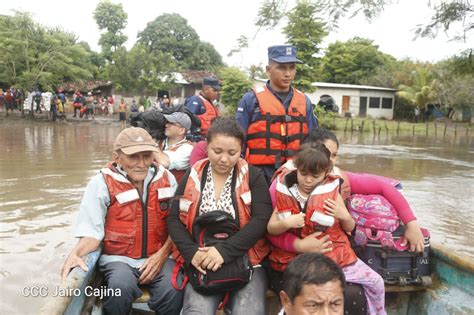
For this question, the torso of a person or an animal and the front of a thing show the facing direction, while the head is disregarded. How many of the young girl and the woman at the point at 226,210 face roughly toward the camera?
2

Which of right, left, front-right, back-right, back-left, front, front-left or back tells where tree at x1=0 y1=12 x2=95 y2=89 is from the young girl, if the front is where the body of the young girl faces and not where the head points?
back-right

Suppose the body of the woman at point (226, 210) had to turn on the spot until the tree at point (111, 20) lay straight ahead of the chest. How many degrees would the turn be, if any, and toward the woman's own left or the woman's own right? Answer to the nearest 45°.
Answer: approximately 180°

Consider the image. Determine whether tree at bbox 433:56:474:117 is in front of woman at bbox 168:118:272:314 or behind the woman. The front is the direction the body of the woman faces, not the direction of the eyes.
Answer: behind

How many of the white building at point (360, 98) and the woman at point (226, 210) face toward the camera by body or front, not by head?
2

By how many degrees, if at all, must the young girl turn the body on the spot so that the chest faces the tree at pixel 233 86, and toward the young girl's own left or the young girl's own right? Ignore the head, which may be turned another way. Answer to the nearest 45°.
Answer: approximately 180°

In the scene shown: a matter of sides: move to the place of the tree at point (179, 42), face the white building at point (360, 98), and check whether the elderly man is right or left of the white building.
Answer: right

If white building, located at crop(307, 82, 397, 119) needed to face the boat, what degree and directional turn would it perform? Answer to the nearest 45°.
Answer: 0° — it already faces it

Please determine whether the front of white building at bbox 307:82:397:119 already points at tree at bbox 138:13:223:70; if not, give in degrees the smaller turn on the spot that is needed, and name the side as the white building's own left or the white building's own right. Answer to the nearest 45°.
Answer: approximately 135° to the white building's own right

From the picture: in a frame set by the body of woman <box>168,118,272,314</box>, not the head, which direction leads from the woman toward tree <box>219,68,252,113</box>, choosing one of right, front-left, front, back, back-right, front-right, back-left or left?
back

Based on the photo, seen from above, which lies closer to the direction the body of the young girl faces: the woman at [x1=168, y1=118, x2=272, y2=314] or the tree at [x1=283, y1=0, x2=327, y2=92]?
the woman
